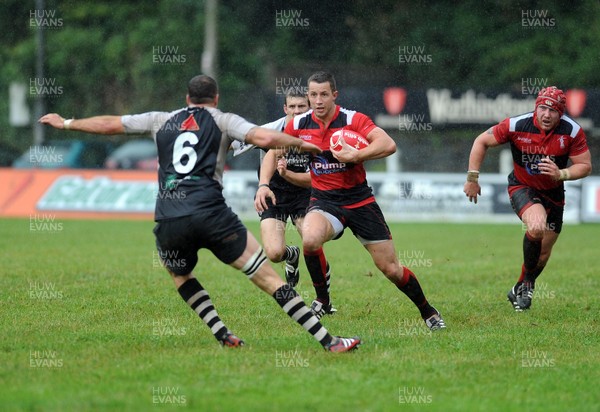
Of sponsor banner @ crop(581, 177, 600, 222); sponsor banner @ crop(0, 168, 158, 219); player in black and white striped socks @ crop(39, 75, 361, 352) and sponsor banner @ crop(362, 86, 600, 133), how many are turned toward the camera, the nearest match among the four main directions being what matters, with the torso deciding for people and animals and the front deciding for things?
3

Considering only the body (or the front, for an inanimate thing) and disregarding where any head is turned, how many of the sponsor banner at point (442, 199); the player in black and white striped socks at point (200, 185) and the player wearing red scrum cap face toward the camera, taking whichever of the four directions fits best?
2

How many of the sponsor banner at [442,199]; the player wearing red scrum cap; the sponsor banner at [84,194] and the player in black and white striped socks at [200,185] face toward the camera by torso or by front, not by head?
3

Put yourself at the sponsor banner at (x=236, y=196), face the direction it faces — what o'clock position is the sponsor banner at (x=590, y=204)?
the sponsor banner at (x=590, y=204) is roughly at 9 o'clock from the sponsor banner at (x=236, y=196).

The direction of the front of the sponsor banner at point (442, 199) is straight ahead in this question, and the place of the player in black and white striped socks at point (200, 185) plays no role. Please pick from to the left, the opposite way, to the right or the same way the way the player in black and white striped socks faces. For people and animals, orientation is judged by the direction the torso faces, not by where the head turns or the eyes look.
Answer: the opposite way

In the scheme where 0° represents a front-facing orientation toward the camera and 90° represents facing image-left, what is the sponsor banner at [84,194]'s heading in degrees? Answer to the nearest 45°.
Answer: approximately 0°

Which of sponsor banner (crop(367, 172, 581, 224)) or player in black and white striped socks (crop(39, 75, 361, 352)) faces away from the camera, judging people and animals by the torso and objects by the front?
the player in black and white striped socks

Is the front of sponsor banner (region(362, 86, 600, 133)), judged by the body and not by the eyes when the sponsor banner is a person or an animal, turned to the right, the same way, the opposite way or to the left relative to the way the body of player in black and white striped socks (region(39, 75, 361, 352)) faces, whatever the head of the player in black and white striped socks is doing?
the opposite way

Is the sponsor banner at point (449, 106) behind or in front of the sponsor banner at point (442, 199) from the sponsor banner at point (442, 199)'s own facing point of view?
behind

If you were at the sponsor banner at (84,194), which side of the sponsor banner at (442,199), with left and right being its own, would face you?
right
